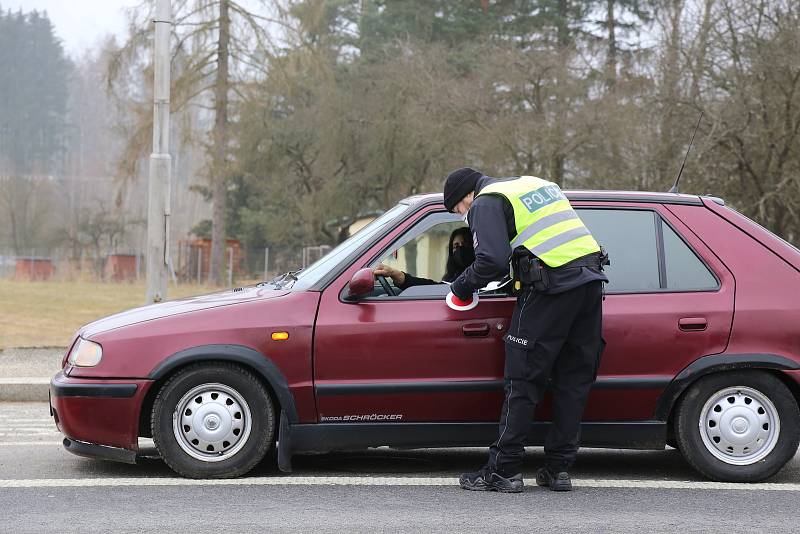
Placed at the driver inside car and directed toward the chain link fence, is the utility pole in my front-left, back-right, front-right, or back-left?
front-left

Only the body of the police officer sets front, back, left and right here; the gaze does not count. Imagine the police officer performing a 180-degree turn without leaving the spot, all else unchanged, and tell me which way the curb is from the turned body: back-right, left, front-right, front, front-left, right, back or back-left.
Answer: back

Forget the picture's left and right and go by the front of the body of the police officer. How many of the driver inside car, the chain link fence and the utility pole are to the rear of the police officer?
0

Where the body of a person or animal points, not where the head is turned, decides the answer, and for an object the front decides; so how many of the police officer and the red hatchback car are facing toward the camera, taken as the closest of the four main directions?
0

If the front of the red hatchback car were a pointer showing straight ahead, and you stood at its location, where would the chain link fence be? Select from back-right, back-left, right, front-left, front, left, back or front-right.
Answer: right

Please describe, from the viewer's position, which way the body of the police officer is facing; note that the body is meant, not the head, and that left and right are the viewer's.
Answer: facing away from the viewer and to the left of the viewer

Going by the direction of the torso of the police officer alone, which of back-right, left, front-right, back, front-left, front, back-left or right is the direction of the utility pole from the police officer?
front

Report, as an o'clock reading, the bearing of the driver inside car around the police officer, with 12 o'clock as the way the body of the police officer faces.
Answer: The driver inside car is roughly at 12 o'clock from the police officer.

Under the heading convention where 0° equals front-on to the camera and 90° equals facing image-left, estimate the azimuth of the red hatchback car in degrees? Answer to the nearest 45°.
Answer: approximately 90°

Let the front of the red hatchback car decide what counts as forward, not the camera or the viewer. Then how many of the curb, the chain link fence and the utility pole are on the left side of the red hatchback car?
0

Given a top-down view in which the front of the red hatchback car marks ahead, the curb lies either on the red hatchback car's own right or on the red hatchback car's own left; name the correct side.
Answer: on the red hatchback car's own right
